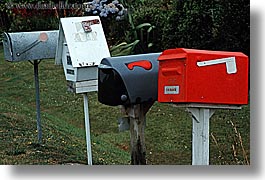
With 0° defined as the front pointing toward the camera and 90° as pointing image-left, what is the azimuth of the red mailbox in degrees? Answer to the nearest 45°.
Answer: approximately 45°

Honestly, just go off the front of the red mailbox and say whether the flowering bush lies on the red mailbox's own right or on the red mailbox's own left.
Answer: on the red mailbox's own right

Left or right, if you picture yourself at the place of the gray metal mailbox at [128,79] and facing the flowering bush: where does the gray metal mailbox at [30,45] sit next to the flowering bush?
left

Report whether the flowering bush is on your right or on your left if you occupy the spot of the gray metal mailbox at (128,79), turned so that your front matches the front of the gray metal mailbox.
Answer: on your right

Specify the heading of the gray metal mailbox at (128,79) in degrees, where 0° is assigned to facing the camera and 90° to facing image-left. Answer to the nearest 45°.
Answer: approximately 45°
